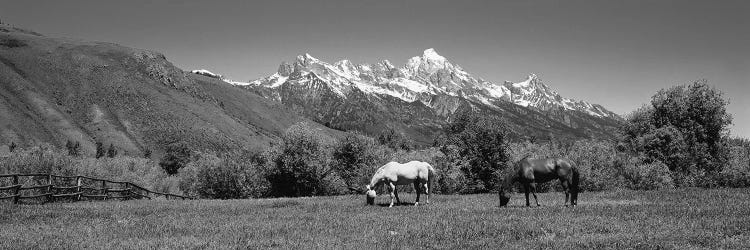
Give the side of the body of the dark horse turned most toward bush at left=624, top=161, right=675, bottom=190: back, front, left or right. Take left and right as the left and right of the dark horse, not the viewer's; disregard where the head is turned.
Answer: right

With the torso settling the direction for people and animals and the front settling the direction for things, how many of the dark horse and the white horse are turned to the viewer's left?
2

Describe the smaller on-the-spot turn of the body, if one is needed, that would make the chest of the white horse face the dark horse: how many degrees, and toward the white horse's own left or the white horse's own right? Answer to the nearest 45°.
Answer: approximately 135° to the white horse's own left

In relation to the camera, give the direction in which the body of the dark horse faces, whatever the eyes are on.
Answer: to the viewer's left

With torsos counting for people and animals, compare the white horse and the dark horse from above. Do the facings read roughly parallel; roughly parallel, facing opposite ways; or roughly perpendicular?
roughly parallel

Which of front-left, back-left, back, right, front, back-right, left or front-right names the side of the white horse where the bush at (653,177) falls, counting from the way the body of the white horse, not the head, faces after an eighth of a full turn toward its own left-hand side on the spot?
back

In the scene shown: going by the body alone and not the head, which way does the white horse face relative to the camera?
to the viewer's left

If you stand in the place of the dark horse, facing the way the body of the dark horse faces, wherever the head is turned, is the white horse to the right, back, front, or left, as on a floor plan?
front
